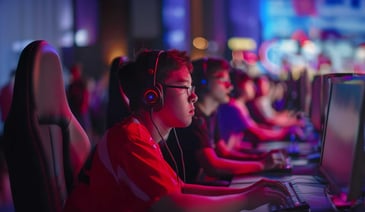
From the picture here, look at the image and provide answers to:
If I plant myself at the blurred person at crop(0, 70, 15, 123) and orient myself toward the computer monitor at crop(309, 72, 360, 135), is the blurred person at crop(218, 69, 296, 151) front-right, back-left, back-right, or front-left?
front-left

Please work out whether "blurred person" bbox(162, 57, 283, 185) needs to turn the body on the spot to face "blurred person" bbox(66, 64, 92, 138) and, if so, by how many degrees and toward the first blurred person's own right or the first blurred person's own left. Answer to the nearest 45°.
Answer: approximately 180°

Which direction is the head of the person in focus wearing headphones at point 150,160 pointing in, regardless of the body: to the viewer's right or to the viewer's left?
to the viewer's right

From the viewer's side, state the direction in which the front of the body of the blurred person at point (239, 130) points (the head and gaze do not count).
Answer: to the viewer's right

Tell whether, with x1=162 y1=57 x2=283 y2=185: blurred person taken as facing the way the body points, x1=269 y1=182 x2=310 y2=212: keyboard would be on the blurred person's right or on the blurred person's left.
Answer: on the blurred person's right

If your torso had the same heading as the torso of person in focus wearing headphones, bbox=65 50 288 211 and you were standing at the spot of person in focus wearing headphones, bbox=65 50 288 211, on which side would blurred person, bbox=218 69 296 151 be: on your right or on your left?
on your left

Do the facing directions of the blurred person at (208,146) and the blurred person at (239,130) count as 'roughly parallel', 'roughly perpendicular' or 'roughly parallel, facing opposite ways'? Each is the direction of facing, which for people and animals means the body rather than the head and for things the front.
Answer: roughly parallel

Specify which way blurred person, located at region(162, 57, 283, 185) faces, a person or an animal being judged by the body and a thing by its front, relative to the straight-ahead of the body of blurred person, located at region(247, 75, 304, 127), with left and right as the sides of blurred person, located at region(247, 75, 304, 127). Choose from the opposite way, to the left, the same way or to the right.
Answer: the same way

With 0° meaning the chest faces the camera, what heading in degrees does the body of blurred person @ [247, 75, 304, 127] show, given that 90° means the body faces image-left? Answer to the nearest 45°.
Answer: approximately 270°

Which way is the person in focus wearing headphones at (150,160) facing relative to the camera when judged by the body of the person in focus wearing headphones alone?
to the viewer's right

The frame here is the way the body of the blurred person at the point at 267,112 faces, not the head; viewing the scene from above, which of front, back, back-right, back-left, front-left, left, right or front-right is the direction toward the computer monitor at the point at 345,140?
right

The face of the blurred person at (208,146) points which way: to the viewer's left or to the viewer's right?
to the viewer's right

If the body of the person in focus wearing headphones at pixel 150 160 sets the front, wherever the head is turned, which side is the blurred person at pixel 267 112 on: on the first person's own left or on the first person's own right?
on the first person's own left

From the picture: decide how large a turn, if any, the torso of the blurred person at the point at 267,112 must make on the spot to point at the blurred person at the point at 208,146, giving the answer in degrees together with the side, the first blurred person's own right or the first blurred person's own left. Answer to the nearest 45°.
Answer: approximately 90° to the first blurred person's own right
